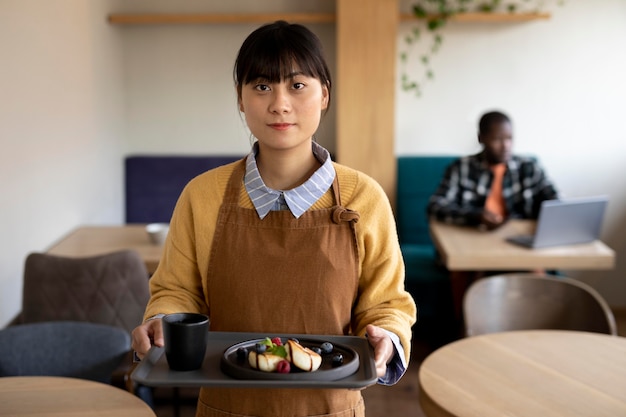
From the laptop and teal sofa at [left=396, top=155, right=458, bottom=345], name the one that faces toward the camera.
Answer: the teal sofa

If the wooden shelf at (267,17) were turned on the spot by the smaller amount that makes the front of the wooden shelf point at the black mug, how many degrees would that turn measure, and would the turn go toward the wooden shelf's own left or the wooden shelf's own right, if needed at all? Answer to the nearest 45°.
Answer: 0° — it already faces it

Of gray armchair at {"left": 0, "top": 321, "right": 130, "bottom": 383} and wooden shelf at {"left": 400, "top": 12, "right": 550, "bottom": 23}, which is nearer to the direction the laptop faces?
the wooden shelf

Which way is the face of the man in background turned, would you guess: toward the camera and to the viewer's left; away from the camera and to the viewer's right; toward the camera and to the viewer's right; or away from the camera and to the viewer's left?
toward the camera and to the viewer's right

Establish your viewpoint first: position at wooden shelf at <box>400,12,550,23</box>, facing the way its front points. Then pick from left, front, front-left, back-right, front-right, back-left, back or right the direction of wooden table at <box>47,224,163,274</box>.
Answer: front-right

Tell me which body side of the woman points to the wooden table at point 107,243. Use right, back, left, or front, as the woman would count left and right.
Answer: back

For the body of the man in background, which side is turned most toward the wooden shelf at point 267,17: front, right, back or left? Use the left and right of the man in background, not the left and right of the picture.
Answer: right

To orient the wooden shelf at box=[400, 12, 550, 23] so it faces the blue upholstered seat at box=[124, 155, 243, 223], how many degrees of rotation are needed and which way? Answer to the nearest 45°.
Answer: approximately 90° to its right

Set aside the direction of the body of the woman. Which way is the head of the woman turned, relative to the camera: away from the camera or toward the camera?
toward the camera

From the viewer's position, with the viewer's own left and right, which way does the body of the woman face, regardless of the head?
facing the viewer

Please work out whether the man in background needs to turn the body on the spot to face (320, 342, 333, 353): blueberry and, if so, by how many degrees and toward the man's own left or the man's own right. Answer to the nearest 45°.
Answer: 0° — they already face it

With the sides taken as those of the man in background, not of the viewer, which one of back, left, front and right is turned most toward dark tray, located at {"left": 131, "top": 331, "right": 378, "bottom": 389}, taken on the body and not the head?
front

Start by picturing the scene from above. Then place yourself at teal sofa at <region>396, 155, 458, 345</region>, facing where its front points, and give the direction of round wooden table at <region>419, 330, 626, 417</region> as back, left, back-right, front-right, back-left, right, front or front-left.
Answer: front

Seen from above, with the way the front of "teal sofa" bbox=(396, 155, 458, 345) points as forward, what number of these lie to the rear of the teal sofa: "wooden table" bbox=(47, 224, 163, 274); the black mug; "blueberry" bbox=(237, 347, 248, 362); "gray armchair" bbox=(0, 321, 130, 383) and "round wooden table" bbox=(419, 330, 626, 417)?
0

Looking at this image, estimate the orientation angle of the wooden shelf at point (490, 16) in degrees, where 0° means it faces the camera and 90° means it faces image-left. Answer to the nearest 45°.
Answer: approximately 0°

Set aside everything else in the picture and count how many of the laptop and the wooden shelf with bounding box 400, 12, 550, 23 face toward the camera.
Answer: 1

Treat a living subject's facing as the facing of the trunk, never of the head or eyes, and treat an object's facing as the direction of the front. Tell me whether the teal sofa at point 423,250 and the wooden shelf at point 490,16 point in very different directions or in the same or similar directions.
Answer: same or similar directions

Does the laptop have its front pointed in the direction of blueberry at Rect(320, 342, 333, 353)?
no

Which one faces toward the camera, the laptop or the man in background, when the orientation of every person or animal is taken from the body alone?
the man in background

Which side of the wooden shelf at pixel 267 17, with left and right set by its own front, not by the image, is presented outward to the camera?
front

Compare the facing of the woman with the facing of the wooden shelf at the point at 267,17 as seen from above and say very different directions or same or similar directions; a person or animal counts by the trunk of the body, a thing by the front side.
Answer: same or similar directions
